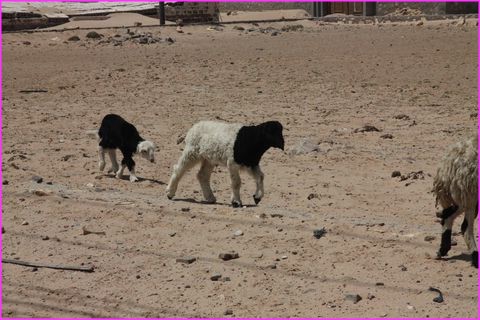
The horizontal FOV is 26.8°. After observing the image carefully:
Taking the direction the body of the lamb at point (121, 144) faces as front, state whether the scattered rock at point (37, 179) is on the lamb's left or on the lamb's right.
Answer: on the lamb's right

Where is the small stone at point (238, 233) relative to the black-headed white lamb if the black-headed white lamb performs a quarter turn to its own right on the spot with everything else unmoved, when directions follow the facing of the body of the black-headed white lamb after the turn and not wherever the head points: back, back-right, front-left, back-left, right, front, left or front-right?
front

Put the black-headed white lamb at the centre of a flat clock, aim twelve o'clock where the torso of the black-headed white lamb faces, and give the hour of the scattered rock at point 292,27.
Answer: The scattered rock is roughly at 9 o'clock from the black-headed white lamb.

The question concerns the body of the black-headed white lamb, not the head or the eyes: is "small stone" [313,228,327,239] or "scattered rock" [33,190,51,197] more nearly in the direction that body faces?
the small stone

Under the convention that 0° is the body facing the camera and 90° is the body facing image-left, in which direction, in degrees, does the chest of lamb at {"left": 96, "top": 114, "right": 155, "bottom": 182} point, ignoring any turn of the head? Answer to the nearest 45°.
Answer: approximately 315°

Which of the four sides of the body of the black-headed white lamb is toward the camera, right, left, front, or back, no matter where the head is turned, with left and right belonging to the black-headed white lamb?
right
